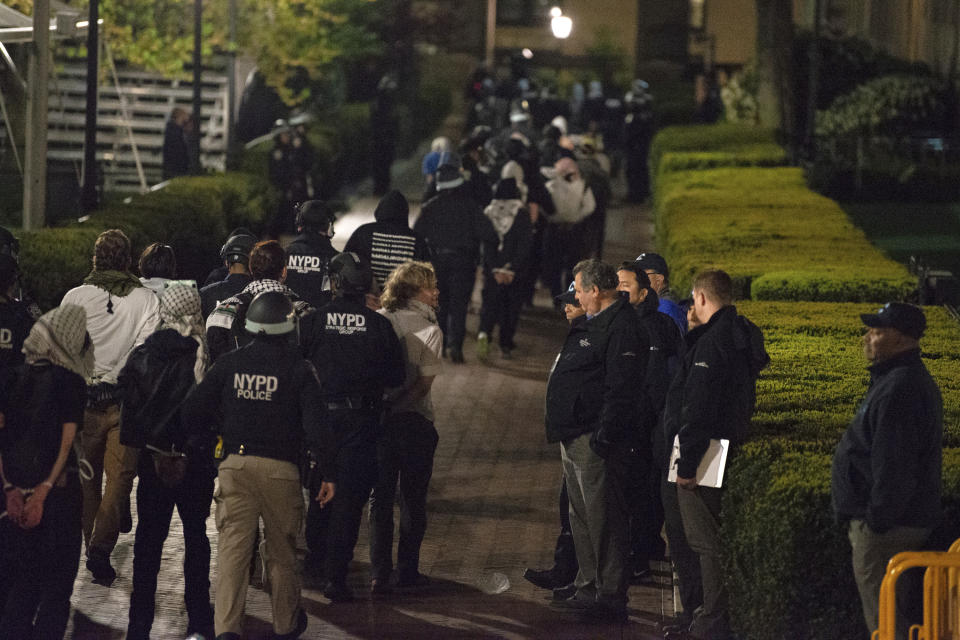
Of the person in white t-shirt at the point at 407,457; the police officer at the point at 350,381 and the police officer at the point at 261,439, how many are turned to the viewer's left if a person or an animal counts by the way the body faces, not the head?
0

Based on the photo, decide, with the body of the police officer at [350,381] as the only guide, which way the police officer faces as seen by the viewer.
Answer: away from the camera

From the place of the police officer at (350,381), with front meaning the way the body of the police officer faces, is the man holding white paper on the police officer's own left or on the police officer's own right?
on the police officer's own right

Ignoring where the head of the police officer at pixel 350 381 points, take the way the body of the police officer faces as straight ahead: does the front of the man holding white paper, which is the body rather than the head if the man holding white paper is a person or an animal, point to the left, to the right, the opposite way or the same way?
to the left

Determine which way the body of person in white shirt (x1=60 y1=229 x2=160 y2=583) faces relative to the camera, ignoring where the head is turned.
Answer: away from the camera

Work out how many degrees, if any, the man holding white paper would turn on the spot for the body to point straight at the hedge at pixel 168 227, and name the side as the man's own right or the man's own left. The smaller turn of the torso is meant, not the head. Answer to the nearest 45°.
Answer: approximately 45° to the man's own right

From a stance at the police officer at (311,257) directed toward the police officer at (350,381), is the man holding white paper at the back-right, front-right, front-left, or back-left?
front-left

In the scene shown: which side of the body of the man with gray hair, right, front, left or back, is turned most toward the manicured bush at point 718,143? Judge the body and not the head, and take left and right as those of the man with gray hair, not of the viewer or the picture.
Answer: right

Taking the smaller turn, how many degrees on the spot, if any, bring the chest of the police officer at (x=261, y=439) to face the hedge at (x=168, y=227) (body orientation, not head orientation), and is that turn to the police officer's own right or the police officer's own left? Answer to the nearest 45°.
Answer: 0° — they already face it

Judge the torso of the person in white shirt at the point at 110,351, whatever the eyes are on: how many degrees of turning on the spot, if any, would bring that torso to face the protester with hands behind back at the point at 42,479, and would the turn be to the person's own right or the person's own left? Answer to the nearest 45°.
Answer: approximately 180°

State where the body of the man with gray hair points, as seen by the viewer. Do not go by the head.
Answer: to the viewer's left

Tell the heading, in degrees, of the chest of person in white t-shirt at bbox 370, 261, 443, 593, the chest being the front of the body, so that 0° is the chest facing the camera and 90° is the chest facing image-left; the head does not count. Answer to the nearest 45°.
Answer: approximately 225°

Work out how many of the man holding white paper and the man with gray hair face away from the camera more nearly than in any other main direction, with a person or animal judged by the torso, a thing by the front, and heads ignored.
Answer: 0

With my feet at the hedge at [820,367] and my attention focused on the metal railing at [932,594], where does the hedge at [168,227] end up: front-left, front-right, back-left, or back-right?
back-right

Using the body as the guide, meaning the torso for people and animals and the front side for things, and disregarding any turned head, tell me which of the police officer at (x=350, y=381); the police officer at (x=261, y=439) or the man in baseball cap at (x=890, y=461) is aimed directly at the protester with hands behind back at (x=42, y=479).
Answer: the man in baseball cap

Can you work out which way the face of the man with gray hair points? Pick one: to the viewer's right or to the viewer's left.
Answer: to the viewer's left

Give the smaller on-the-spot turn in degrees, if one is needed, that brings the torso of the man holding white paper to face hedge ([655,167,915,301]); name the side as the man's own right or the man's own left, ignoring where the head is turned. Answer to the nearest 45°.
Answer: approximately 90° to the man's own right

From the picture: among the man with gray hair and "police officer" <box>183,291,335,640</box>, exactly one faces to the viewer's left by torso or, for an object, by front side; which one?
the man with gray hair

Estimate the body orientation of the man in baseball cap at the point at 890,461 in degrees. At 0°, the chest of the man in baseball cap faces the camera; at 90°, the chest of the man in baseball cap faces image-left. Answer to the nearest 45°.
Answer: approximately 90°

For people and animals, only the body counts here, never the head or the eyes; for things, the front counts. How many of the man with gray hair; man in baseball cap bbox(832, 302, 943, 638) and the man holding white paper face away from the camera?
0
